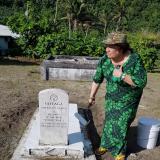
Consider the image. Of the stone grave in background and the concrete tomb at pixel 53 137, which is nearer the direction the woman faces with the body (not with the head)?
the concrete tomb

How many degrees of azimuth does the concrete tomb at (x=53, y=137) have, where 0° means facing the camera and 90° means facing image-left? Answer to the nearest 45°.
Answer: approximately 0°

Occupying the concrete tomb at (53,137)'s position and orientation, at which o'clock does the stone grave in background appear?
The stone grave in background is roughly at 6 o'clock from the concrete tomb.

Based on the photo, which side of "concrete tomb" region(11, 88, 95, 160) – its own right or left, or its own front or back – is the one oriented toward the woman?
left

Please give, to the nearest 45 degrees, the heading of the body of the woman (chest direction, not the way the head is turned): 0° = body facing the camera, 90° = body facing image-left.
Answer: approximately 45°

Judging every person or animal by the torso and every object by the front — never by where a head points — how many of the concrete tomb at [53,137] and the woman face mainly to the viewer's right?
0

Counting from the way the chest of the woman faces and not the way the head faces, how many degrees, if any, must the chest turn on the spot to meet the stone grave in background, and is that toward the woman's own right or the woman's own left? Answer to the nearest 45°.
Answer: approximately 135° to the woman's own right
